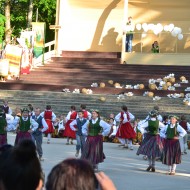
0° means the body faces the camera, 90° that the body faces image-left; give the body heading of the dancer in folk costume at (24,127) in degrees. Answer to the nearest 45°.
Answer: approximately 0°

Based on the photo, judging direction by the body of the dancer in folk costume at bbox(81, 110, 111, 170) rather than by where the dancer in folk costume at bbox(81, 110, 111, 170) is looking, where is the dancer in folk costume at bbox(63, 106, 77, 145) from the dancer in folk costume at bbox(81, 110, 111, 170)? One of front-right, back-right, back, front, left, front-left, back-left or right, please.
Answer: back

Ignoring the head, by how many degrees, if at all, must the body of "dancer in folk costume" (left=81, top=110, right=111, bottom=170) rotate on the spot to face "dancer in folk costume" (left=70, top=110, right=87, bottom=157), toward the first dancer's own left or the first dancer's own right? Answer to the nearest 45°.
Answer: approximately 180°
